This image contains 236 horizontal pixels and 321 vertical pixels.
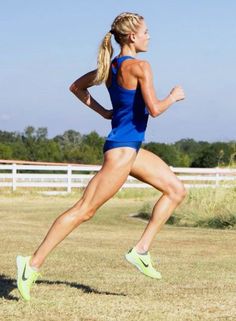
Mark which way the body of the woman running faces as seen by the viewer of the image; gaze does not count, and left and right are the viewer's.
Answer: facing to the right of the viewer

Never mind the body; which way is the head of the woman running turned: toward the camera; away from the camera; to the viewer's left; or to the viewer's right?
to the viewer's right
